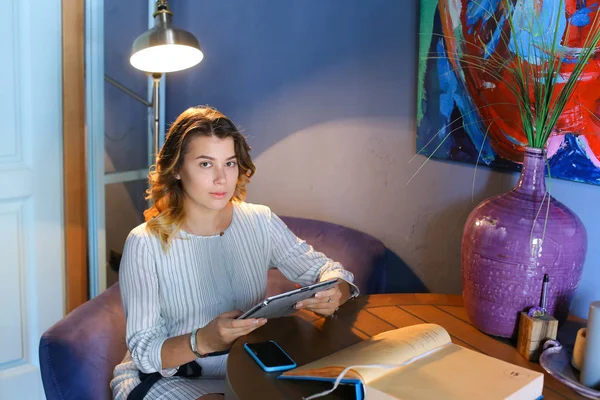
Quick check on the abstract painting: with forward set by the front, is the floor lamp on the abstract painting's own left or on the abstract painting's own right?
on the abstract painting's own right

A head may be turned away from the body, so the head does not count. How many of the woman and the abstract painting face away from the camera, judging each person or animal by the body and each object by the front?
0

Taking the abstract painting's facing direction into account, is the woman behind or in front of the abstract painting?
in front

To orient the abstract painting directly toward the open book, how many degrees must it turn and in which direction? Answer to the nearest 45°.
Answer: approximately 45° to its left

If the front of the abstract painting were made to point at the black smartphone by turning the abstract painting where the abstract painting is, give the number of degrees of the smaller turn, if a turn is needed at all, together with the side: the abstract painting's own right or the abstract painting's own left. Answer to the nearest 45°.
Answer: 0° — it already faces it

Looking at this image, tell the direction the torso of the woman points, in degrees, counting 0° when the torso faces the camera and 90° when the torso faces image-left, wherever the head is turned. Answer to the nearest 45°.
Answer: approximately 315°

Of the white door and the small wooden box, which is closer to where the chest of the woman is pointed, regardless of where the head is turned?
the small wooden box

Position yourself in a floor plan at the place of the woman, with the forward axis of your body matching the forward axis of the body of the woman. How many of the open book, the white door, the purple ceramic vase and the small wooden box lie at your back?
1
